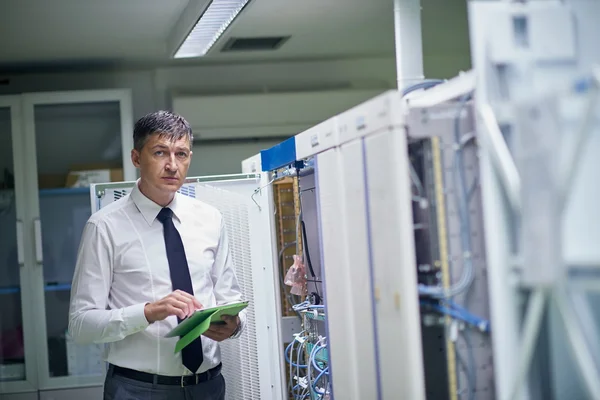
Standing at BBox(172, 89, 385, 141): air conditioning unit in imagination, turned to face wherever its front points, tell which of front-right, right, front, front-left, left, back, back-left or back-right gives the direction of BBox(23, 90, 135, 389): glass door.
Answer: right

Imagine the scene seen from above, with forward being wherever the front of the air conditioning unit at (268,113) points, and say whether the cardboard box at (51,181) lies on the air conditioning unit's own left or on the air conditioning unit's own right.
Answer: on the air conditioning unit's own right

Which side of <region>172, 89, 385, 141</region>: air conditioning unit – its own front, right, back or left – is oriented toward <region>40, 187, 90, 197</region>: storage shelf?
right

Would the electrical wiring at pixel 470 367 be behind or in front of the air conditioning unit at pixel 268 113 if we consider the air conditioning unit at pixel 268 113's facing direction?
in front

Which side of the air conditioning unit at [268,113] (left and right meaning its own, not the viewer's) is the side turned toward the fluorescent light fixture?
front

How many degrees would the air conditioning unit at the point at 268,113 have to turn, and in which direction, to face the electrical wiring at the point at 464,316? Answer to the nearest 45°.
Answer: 0° — it already faces it

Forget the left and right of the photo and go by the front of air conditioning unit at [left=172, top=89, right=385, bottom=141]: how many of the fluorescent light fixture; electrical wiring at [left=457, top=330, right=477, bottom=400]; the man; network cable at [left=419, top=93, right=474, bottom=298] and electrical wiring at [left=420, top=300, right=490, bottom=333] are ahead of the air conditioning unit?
5

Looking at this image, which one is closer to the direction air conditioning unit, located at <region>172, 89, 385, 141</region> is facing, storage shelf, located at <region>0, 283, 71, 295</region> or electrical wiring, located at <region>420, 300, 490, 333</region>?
the electrical wiring

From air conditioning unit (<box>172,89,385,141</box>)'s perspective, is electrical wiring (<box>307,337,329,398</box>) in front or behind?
in front

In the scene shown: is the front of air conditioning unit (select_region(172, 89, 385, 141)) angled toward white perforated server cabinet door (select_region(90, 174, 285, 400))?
yes

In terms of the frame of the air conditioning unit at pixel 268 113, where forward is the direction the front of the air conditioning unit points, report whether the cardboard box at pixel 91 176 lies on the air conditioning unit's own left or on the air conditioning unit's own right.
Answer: on the air conditioning unit's own right

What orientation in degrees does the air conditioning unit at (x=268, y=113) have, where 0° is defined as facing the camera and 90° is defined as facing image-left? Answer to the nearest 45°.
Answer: approximately 0°

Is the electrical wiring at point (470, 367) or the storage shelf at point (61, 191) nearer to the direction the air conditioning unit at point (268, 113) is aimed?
the electrical wiring

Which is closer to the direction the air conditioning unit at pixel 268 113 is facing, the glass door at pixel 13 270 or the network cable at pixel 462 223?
the network cable
